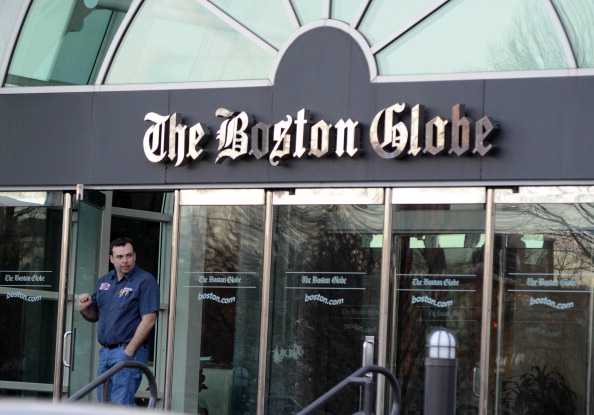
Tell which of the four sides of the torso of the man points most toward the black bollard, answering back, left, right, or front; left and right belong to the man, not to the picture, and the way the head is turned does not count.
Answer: left

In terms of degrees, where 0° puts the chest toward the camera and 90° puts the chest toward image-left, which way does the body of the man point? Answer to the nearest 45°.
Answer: approximately 45°

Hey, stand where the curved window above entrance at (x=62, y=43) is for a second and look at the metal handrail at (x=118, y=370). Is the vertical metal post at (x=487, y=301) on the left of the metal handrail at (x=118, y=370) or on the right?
left

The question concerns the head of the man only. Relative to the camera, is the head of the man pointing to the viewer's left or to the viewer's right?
to the viewer's right

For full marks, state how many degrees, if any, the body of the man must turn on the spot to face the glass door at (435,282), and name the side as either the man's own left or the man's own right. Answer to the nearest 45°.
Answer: approximately 135° to the man's own left

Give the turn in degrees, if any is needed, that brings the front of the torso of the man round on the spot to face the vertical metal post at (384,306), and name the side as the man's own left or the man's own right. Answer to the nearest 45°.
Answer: approximately 135° to the man's own left
